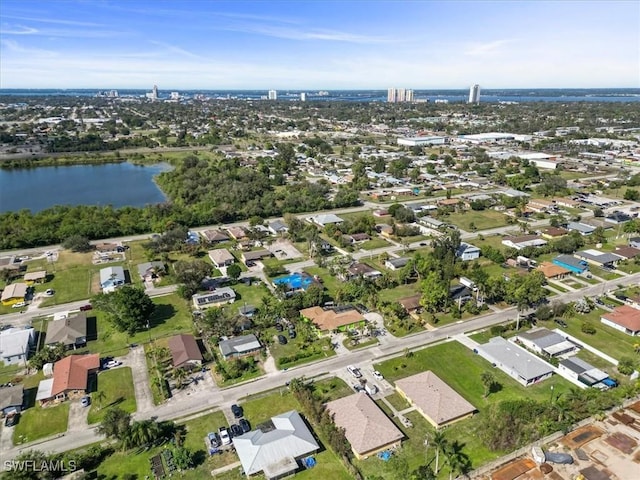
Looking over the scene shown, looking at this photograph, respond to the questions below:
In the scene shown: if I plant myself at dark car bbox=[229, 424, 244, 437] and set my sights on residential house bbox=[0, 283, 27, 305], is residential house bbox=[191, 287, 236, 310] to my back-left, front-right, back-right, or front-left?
front-right

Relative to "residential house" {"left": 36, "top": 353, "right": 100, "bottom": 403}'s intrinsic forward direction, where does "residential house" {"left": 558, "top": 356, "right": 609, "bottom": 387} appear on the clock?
"residential house" {"left": 558, "top": 356, "right": 609, "bottom": 387} is roughly at 10 o'clock from "residential house" {"left": 36, "top": 353, "right": 100, "bottom": 403}.

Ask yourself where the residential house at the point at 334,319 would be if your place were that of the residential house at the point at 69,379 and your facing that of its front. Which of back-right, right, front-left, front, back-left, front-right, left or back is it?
left

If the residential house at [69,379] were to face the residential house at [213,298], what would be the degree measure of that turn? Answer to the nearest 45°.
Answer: approximately 135° to its left

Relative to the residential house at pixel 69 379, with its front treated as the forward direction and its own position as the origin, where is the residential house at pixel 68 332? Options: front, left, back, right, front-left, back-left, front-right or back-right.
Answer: back

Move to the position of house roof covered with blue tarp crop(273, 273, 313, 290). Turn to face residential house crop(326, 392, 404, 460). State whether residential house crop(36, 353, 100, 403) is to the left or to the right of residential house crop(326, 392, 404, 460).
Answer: right

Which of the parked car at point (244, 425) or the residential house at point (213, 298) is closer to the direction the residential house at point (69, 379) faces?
the parked car

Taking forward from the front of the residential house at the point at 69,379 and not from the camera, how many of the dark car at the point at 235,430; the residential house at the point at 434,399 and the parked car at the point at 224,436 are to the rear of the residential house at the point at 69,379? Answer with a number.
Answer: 0

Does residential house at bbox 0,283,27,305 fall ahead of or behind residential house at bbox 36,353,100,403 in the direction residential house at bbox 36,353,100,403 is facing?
behind

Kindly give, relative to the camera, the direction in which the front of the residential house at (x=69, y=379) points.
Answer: facing the viewer

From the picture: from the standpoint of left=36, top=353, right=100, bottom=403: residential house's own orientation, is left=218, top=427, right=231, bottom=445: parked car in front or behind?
in front

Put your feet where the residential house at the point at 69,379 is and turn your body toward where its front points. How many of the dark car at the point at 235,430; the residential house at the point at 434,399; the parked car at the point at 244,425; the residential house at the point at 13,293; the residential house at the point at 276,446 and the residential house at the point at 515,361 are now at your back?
1

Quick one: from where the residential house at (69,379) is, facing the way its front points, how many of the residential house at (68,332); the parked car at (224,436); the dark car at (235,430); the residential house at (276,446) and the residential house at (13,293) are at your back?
2

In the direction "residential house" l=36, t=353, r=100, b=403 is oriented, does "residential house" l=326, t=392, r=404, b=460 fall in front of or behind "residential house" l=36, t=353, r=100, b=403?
in front

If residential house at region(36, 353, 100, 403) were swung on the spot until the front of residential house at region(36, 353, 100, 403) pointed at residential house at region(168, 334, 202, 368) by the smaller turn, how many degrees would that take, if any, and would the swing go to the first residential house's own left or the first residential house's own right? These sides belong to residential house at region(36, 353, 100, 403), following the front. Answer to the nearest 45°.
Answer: approximately 90° to the first residential house's own left

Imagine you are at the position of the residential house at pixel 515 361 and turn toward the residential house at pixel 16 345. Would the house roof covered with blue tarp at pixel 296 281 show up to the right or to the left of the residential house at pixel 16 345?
right
